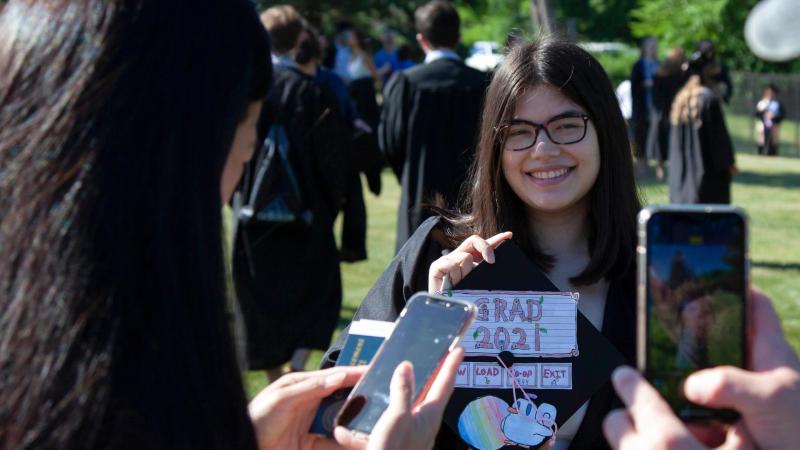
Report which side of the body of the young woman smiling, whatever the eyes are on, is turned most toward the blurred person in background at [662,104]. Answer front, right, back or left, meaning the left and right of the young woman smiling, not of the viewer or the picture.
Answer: back

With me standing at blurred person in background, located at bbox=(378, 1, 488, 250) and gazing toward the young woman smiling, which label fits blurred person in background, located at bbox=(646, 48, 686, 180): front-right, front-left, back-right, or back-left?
back-left

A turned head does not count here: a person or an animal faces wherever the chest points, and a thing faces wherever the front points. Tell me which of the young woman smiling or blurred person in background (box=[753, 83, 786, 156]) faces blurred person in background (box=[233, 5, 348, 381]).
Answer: blurred person in background (box=[753, 83, 786, 156])

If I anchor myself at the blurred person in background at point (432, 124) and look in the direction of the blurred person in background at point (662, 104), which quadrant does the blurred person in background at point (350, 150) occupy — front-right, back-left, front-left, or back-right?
back-left

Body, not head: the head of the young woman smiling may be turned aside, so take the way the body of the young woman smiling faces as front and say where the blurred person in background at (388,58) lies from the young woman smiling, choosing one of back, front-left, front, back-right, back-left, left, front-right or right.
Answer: back

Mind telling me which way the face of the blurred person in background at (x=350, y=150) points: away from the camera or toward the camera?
away from the camera

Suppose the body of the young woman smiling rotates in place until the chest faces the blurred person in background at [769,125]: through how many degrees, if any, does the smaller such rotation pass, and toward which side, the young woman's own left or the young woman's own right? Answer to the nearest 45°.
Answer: approximately 180°

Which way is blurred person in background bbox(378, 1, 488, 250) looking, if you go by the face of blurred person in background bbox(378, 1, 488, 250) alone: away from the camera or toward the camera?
away from the camera

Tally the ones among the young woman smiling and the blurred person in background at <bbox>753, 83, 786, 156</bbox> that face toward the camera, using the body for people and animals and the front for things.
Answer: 2

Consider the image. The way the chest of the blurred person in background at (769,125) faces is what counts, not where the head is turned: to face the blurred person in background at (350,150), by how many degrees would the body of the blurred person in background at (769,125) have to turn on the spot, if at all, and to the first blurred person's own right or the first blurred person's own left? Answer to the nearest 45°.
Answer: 0° — they already face them

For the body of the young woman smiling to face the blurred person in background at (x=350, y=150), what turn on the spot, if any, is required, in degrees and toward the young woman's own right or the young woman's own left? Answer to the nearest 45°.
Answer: approximately 180°

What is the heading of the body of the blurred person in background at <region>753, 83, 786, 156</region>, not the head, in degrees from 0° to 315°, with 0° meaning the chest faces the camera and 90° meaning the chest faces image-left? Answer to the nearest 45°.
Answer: approximately 0°

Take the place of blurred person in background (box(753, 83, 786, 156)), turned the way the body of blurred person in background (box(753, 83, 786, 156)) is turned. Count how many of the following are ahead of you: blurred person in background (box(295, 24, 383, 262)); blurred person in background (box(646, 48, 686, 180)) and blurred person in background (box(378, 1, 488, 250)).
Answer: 3
